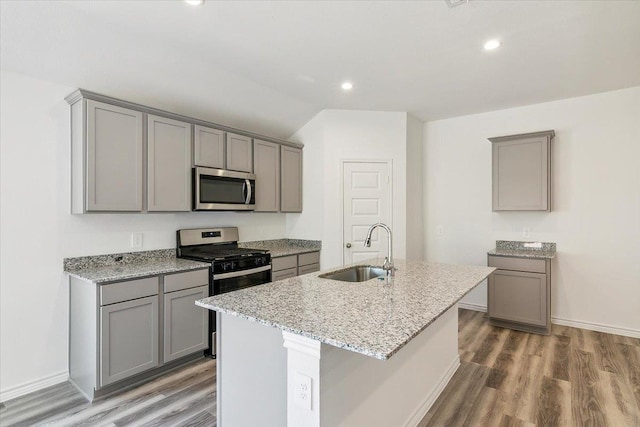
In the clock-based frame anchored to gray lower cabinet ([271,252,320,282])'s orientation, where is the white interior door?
The white interior door is roughly at 10 o'clock from the gray lower cabinet.

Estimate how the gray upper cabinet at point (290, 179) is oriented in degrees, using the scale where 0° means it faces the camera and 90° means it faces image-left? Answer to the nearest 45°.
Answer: approximately 315°

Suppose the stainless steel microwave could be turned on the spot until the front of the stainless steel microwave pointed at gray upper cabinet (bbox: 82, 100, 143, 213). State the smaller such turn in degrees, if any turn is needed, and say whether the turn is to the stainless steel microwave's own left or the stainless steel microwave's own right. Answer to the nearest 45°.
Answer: approximately 90° to the stainless steel microwave's own right

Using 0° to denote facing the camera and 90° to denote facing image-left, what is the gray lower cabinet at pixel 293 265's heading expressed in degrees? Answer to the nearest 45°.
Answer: approximately 315°

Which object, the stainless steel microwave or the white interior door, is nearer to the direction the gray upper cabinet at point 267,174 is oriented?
the white interior door

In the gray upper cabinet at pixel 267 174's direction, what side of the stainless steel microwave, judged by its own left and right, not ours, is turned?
left

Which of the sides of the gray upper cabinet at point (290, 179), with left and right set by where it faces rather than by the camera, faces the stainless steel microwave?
right

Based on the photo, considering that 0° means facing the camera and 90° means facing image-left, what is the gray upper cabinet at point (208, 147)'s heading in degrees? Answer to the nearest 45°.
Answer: approximately 315°

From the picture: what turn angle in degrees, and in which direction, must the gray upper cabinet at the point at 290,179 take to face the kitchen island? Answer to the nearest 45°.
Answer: approximately 45° to its right
